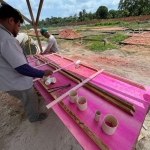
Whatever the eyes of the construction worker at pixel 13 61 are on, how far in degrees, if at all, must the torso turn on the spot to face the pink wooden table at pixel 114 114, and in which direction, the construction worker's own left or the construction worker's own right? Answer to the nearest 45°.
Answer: approximately 45° to the construction worker's own right

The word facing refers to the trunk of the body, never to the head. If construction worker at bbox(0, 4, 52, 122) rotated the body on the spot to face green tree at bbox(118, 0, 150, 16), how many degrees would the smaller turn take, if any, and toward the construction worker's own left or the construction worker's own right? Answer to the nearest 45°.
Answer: approximately 45° to the construction worker's own left

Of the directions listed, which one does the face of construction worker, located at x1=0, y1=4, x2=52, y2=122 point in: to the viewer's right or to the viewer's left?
to the viewer's right

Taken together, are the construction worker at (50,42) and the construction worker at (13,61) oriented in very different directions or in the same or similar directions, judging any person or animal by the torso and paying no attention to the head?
very different directions

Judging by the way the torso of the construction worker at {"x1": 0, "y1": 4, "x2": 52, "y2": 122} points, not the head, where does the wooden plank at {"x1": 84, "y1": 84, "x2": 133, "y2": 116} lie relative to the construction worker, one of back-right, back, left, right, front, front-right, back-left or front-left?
front-right

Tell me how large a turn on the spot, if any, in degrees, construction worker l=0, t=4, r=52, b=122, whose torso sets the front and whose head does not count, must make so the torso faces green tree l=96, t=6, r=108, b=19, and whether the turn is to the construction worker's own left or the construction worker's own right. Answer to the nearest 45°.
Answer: approximately 45° to the construction worker's own left

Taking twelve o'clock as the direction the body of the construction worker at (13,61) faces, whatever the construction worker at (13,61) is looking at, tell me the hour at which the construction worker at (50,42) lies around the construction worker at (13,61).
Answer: the construction worker at (50,42) is roughly at 10 o'clock from the construction worker at (13,61).

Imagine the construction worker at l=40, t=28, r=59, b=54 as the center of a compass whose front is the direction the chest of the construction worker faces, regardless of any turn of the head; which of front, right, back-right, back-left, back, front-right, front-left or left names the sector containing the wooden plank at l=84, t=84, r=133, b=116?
left

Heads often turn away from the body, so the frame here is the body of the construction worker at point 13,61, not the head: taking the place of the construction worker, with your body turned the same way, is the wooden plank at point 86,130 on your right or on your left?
on your right

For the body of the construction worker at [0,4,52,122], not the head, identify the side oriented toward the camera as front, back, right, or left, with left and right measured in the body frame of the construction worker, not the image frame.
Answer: right
